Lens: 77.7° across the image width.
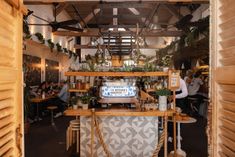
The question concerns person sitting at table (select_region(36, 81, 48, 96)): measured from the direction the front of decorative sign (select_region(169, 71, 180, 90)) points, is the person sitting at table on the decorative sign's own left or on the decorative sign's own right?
on the decorative sign's own right

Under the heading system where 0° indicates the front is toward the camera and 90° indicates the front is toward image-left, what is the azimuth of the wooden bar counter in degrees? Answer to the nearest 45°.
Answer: approximately 0°

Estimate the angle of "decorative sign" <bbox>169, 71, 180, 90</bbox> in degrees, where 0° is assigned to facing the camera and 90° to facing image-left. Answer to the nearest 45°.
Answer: approximately 0°
